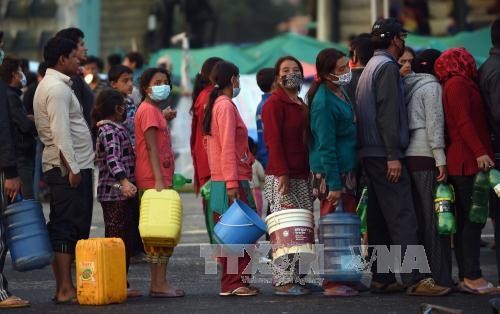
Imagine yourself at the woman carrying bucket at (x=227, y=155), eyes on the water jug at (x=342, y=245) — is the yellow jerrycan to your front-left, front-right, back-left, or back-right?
back-right

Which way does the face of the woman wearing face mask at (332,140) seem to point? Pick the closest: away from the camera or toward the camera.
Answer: toward the camera

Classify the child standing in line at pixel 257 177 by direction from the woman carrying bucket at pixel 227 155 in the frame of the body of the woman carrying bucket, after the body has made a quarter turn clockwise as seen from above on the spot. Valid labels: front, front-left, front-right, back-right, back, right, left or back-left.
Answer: back
